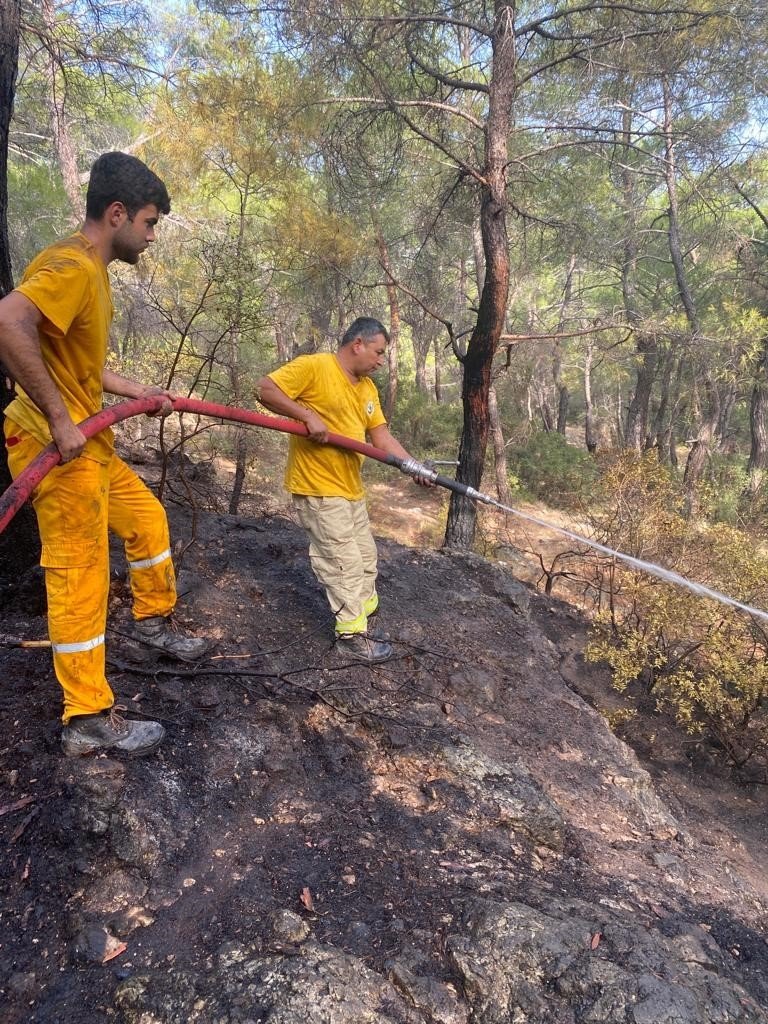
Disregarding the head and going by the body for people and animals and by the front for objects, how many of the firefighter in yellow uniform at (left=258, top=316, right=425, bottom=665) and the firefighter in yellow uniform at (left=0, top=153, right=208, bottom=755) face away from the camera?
0

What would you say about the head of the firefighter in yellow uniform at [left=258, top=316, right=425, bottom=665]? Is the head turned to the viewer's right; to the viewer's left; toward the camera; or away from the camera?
to the viewer's right

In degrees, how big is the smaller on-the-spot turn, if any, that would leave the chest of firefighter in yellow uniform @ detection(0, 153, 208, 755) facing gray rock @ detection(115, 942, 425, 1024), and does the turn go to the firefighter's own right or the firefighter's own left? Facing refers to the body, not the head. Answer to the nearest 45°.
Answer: approximately 90° to the firefighter's own right

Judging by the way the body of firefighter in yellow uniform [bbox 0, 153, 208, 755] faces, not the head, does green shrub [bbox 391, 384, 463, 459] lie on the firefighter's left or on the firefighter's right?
on the firefighter's left

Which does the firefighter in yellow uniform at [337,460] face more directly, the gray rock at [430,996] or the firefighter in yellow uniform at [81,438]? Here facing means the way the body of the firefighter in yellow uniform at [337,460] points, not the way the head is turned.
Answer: the gray rock

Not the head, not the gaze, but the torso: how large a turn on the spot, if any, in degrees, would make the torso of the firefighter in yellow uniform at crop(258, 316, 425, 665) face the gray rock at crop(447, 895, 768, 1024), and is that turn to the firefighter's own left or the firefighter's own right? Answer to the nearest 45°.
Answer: approximately 45° to the firefighter's own right

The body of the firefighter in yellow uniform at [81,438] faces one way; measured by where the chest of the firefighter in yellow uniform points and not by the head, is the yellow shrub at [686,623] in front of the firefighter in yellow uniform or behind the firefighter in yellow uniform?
in front

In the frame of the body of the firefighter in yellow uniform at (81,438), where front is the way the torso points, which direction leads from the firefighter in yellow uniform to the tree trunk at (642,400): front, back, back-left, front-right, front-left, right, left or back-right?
front-left

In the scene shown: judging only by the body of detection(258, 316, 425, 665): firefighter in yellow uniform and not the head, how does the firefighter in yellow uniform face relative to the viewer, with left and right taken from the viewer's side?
facing the viewer and to the right of the viewer

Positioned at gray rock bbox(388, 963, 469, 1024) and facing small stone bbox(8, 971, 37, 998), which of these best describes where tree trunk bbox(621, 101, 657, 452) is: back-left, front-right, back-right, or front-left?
back-right

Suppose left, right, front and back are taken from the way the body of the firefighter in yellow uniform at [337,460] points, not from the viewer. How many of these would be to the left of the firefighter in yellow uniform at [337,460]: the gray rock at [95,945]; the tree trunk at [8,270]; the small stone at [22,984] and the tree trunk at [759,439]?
1

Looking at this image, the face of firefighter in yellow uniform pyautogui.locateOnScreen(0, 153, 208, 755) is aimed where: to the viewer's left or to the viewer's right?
to the viewer's right

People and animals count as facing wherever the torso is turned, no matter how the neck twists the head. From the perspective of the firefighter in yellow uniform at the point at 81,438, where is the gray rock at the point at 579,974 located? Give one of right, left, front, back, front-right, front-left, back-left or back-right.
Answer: front-right

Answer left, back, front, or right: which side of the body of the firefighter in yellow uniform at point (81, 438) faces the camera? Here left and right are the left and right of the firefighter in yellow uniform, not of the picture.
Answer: right

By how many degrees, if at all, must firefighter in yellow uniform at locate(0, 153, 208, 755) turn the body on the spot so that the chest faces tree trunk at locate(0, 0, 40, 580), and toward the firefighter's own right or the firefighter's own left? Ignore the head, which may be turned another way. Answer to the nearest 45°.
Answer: approximately 90° to the firefighter's own left

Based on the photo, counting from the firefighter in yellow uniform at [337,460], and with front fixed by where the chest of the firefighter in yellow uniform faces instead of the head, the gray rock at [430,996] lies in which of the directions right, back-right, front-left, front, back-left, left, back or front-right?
front-right
